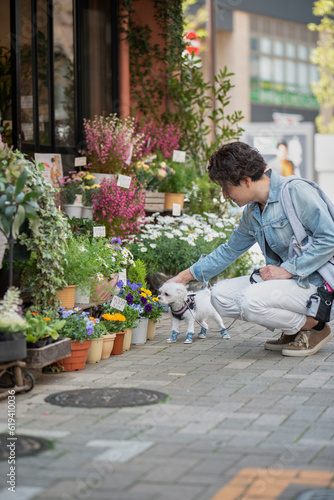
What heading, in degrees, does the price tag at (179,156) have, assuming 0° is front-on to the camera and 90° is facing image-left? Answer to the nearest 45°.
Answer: approximately 0°

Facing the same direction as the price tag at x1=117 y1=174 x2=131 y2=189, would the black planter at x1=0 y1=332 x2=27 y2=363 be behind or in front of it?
in front

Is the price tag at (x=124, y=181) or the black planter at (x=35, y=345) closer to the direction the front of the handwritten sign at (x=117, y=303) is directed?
the black planter

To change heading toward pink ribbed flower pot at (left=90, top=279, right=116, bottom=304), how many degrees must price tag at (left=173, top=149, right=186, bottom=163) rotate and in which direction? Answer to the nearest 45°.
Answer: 0° — it already faces it

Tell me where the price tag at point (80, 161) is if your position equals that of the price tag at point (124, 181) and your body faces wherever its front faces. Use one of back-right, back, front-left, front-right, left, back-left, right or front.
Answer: back-right

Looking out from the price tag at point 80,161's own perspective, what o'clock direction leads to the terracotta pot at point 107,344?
The terracotta pot is roughly at 12 o'clock from the price tag.

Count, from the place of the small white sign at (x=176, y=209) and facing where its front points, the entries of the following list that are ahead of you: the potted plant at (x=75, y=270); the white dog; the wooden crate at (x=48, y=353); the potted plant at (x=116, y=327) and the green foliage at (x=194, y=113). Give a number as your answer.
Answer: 4

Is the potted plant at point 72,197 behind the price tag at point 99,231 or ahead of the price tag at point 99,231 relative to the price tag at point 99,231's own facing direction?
behind

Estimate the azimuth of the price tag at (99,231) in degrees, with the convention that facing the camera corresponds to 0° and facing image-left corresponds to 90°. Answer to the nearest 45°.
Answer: approximately 0°

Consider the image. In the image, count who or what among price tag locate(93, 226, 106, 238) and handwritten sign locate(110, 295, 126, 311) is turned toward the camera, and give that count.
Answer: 2

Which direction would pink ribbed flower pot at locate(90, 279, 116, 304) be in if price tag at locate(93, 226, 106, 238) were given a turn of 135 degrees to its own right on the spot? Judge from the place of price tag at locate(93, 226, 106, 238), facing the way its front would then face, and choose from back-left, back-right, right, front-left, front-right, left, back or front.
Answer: back-left

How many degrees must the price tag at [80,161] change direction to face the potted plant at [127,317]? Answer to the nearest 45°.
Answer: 0° — it already faces it
